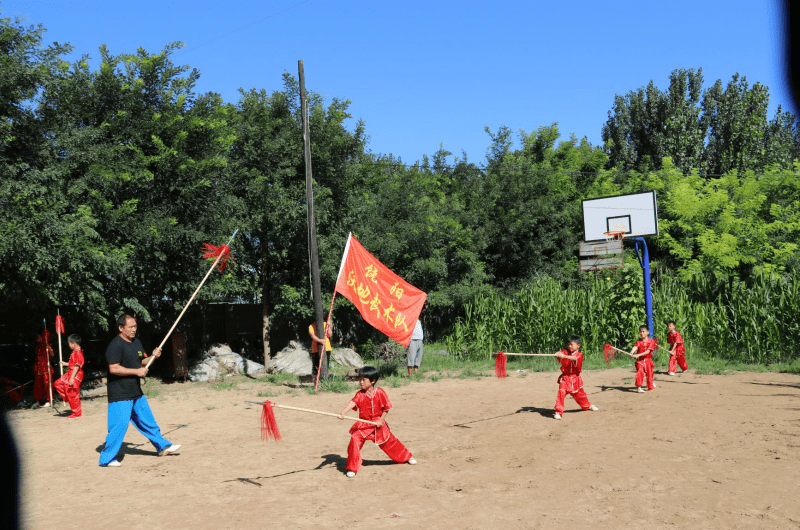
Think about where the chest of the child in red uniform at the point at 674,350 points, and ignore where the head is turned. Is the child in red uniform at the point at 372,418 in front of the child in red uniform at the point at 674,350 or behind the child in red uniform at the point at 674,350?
in front

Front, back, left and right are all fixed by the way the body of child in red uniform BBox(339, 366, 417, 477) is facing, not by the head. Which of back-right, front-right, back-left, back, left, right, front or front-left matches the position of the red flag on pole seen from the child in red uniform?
back-right

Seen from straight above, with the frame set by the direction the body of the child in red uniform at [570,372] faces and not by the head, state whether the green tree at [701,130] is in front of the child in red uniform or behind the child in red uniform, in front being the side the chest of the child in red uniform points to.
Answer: behind

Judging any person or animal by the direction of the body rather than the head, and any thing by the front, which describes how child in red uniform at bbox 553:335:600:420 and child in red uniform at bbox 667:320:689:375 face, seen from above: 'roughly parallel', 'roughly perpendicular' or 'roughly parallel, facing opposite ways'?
roughly parallel

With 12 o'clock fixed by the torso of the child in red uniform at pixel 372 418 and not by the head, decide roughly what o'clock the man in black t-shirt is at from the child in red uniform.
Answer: The man in black t-shirt is roughly at 2 o'clock from the child in red uniform.

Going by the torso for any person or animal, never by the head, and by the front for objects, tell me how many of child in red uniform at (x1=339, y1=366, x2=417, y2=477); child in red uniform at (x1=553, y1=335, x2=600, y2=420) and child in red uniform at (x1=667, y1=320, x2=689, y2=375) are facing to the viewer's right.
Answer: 0

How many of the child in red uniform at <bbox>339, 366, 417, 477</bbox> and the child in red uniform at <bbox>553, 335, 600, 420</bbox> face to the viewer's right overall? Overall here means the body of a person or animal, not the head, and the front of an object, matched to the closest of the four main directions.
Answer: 0

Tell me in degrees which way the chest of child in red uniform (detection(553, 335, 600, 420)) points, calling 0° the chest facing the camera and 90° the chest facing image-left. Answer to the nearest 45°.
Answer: approximately 45°

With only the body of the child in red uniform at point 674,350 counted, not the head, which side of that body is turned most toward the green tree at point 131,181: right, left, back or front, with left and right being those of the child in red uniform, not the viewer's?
front

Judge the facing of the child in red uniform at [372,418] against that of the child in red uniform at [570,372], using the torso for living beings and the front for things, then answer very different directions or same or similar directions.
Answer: same or similar directions

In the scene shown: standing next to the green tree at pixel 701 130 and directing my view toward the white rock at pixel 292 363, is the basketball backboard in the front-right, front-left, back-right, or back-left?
front-left

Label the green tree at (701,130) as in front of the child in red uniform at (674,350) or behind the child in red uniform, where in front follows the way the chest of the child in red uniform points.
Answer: behind

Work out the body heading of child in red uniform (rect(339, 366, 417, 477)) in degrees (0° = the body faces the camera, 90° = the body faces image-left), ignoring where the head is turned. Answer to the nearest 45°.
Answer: approximately 45°

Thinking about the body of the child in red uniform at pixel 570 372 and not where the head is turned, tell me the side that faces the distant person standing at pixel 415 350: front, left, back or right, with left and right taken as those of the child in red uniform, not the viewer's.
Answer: right

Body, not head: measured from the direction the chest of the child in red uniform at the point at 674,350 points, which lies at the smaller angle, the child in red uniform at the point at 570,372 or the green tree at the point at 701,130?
the child in red uniform

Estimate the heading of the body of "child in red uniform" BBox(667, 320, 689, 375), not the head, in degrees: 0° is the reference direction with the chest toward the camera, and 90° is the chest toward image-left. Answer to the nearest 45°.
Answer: approximately 45°

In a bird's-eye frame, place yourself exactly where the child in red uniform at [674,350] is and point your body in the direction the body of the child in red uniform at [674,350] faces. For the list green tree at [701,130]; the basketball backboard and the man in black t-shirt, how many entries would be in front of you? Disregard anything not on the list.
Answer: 1

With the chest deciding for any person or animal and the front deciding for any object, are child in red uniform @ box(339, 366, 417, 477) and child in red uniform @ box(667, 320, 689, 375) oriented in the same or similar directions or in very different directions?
same or similar directions
